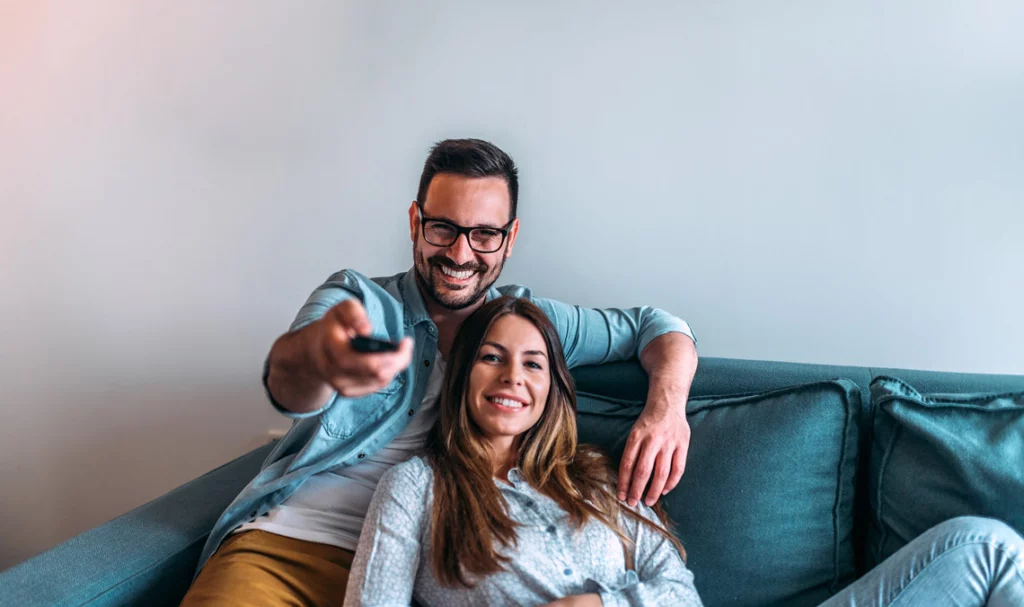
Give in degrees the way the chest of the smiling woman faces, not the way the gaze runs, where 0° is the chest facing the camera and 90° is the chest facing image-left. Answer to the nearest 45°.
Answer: approximately 0°

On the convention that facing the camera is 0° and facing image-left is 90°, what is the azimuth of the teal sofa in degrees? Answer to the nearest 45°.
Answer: approximately 0°
